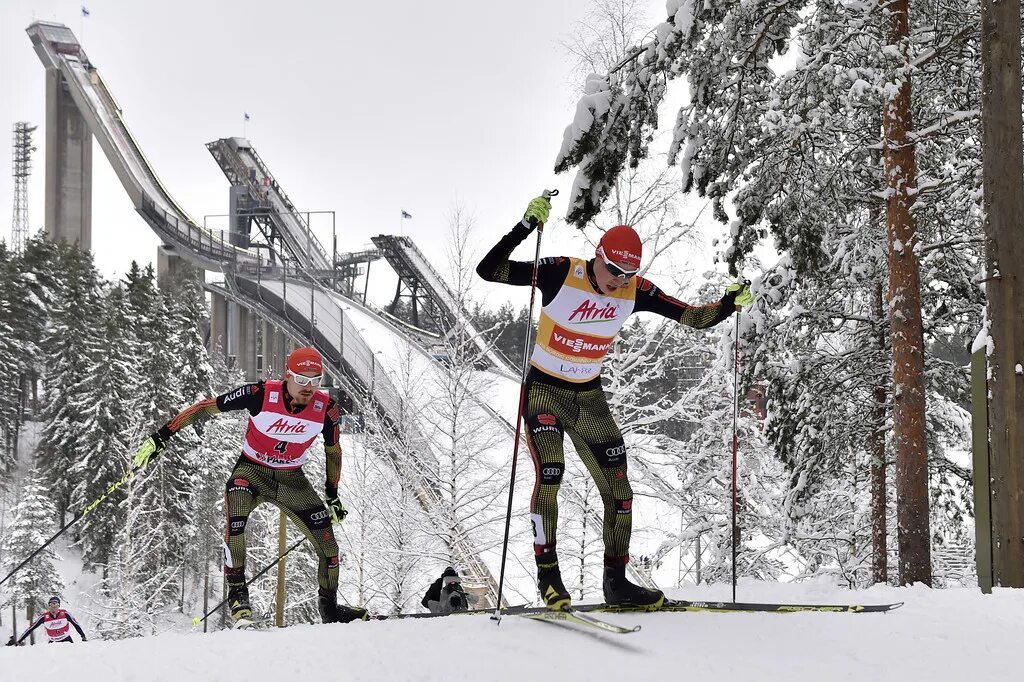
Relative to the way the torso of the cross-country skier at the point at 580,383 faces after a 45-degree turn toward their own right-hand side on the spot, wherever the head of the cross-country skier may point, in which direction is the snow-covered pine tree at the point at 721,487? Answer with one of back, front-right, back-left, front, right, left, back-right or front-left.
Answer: back

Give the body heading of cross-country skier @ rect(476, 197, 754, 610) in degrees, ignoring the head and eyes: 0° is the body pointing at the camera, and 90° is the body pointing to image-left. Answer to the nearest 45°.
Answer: approximately 315°

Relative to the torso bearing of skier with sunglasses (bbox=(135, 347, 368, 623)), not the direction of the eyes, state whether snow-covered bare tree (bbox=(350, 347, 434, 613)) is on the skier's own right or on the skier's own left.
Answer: on the skier's own left

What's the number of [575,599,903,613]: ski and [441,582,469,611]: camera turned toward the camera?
1

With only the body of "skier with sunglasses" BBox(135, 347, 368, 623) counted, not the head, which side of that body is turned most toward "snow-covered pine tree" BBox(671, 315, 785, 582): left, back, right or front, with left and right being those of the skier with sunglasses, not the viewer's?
left
